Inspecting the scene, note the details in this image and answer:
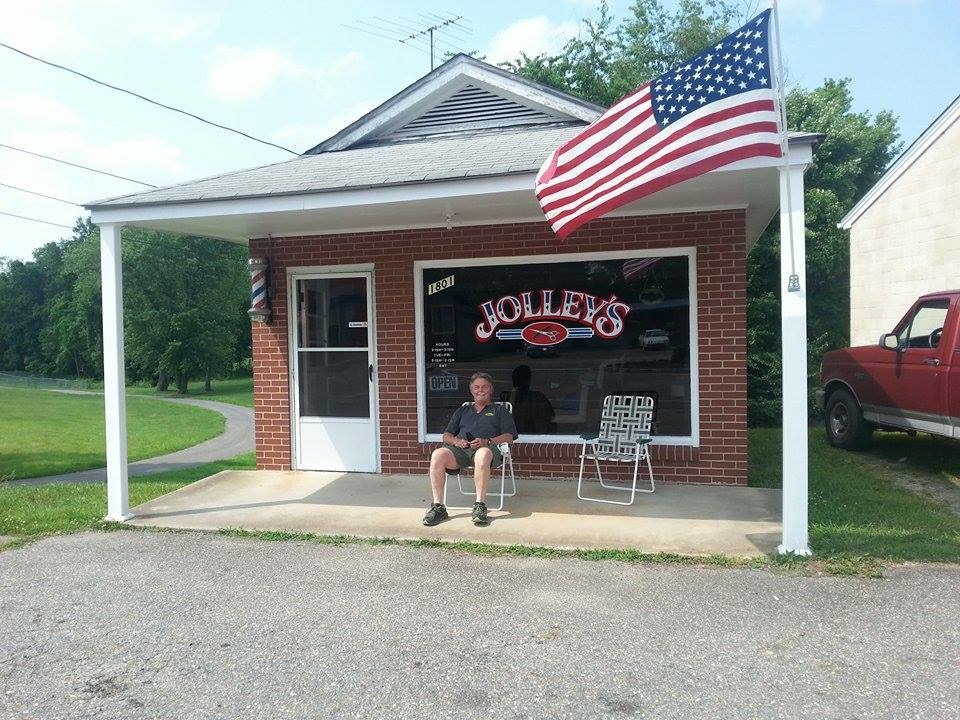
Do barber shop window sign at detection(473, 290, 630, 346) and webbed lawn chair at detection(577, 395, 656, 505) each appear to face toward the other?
no

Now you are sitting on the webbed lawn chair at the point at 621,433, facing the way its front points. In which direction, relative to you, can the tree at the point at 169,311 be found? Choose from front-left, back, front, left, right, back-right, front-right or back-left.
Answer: right

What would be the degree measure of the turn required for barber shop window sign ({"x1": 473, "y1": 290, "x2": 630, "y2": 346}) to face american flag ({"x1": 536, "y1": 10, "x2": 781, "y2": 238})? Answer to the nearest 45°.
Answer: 0° — it already faces it

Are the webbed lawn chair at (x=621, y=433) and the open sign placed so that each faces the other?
no

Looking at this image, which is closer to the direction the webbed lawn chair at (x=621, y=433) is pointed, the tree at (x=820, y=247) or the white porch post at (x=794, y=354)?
the white porch post

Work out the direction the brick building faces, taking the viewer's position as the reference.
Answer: facing the viewer

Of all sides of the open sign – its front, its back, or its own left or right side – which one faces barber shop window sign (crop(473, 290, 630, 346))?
left

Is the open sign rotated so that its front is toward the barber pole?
no

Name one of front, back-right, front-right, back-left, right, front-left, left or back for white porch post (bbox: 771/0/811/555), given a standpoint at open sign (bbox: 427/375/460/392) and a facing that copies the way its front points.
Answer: front-left

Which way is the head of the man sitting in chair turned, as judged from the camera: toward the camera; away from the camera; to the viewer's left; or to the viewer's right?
toward the camera

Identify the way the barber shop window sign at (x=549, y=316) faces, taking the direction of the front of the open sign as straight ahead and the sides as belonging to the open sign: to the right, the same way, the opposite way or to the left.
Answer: the same way

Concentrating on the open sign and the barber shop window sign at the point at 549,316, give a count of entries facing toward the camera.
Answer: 2

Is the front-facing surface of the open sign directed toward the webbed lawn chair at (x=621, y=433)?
no

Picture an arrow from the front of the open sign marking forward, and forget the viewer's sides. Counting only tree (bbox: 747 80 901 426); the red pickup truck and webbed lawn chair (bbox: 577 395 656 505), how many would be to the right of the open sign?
0

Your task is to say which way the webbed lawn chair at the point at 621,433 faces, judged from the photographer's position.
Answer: facing the viewer and to the left of the viewer

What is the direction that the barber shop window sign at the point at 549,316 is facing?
toward the camera

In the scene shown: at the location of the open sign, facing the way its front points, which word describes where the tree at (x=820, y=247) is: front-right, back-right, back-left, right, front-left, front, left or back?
back-left
